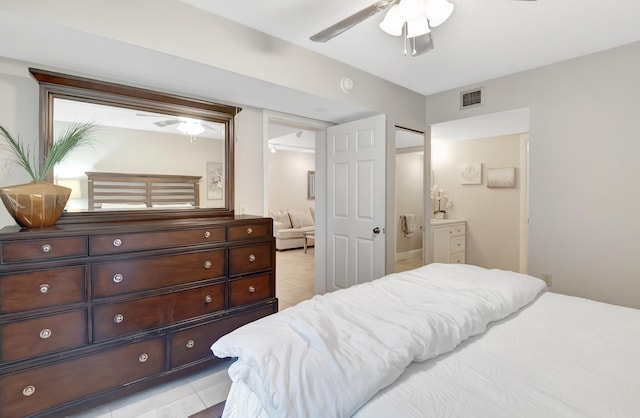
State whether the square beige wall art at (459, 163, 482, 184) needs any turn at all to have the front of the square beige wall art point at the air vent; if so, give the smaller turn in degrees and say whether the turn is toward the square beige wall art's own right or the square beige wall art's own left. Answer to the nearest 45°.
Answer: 0° — it already faces it

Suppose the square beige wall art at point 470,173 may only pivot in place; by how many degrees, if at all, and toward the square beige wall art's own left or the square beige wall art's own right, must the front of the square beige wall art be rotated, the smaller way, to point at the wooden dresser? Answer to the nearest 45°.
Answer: approximately 45° to the square beige wall art's own right

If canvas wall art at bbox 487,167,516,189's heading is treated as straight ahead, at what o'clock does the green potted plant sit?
The green potted plant is roughly at 1 o'clock from the canvas wall art.

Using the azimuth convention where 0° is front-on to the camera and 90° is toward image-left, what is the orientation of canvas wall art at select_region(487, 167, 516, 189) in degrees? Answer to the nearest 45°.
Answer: approximately 0°

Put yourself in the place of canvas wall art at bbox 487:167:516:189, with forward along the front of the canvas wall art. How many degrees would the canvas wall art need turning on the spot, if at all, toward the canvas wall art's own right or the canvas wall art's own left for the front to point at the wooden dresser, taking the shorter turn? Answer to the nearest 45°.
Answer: approximately 45° to the canvas wall art's own right

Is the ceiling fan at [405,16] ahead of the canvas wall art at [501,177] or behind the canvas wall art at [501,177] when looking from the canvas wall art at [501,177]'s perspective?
ahead

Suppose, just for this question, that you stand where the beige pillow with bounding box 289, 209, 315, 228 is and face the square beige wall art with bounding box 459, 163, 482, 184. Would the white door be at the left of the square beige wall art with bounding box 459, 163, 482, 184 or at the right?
right

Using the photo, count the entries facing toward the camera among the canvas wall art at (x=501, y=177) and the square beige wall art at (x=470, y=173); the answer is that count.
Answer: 2

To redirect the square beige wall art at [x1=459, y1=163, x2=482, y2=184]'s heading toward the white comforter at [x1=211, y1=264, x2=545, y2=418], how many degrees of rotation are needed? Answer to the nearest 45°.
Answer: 0° — it already faces it

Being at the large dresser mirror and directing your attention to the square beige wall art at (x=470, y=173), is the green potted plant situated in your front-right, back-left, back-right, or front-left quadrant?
back-right
